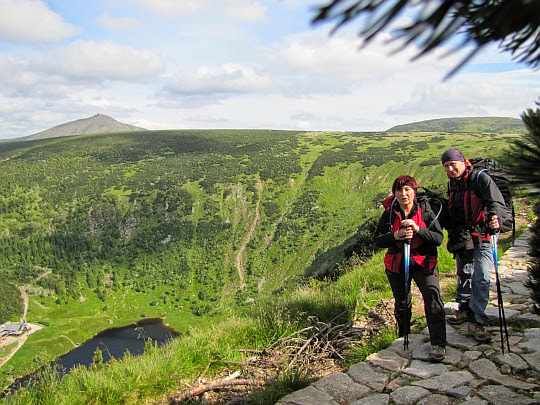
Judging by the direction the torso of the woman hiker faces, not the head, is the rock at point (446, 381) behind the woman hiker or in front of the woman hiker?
in front

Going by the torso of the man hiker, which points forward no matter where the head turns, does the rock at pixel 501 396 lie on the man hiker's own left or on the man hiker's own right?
on the man hiker's own left

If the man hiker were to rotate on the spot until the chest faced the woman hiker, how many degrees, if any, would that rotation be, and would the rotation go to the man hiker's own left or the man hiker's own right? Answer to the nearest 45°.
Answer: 0° — they already face them

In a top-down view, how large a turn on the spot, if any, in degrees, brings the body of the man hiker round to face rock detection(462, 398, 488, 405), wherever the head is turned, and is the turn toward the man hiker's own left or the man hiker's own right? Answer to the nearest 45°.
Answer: approximately 45° to the man hiker's own left

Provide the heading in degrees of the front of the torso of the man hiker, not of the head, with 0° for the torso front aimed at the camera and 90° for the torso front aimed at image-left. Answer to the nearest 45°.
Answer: approximately 45°

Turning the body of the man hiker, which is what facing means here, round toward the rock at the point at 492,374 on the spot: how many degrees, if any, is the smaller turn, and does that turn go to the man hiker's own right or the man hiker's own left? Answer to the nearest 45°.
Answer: approximately 45° to the man hiker's own left

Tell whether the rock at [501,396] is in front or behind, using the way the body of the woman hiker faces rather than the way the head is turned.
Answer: in front

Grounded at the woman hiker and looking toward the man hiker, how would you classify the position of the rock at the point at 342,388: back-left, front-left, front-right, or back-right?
back-right

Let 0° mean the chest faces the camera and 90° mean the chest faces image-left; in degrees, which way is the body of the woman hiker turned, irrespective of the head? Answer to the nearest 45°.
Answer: approximately 0°

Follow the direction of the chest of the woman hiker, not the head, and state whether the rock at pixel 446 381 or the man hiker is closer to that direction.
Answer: the rock
